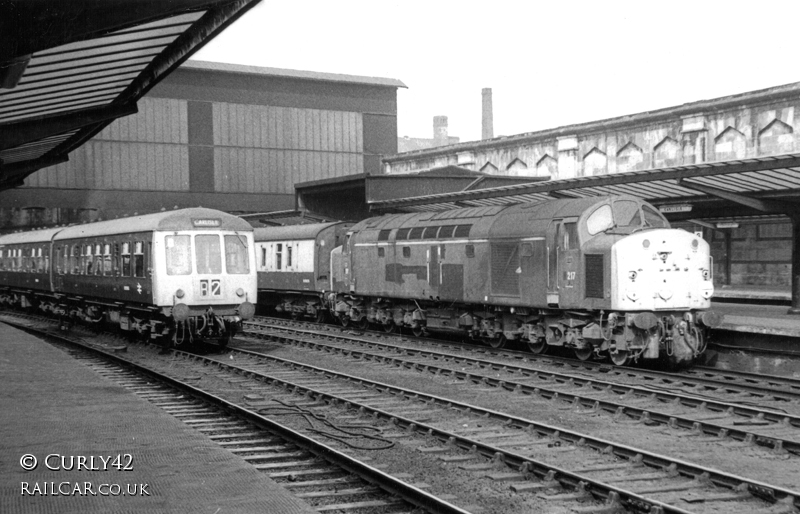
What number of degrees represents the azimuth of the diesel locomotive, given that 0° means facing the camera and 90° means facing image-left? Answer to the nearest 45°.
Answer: approximately 315°

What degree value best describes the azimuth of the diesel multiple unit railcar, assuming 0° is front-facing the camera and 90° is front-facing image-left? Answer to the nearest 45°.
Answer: approximately 315°

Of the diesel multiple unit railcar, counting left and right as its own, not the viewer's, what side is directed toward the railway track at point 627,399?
front

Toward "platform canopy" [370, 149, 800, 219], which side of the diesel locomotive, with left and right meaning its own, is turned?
left

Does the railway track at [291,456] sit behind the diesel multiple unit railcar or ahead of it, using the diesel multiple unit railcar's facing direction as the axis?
ahead

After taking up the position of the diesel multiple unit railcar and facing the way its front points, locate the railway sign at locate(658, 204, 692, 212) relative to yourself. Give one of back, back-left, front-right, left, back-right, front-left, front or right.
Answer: front-left

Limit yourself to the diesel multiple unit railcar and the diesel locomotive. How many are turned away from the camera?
0

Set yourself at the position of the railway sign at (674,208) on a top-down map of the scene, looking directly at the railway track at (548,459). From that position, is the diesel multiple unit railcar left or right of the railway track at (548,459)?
right

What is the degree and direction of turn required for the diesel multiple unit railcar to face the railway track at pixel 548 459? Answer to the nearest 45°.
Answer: approximately 45° to its right

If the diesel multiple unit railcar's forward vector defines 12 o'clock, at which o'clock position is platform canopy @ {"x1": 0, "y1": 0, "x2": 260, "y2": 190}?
The platform canopy is roughly at 2 o'clock from the diesel multiple unit railcar.
